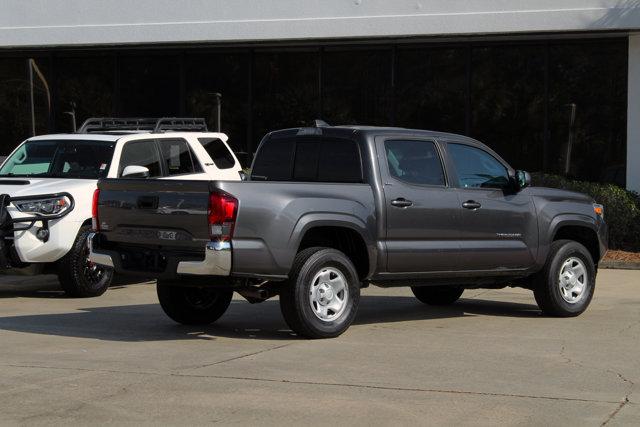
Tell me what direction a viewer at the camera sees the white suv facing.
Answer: facing the viewer and to the left of the viewer

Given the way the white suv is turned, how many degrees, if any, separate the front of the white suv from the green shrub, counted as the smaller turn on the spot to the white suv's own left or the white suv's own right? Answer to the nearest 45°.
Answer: approximately 135° to the white suv's own left

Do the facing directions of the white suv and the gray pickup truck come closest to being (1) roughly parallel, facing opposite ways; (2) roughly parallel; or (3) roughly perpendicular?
roughly parallel, facing opposite ways

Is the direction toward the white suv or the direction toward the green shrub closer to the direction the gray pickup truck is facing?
the green shrub

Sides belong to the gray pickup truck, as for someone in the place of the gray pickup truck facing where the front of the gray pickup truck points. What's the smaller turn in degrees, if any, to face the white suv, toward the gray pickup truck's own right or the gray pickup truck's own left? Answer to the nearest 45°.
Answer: approximately 90° to the gray pickup truck's own left

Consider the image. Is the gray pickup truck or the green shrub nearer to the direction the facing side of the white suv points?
the gray pickup truck

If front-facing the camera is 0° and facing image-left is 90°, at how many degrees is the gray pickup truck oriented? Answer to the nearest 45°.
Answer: approximately 225°

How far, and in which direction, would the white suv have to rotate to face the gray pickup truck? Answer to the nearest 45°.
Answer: approximately 90° to its left

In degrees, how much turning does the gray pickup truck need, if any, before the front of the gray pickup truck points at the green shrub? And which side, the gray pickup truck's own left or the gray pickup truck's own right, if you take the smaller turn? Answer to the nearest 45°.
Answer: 0° — it already faces it
